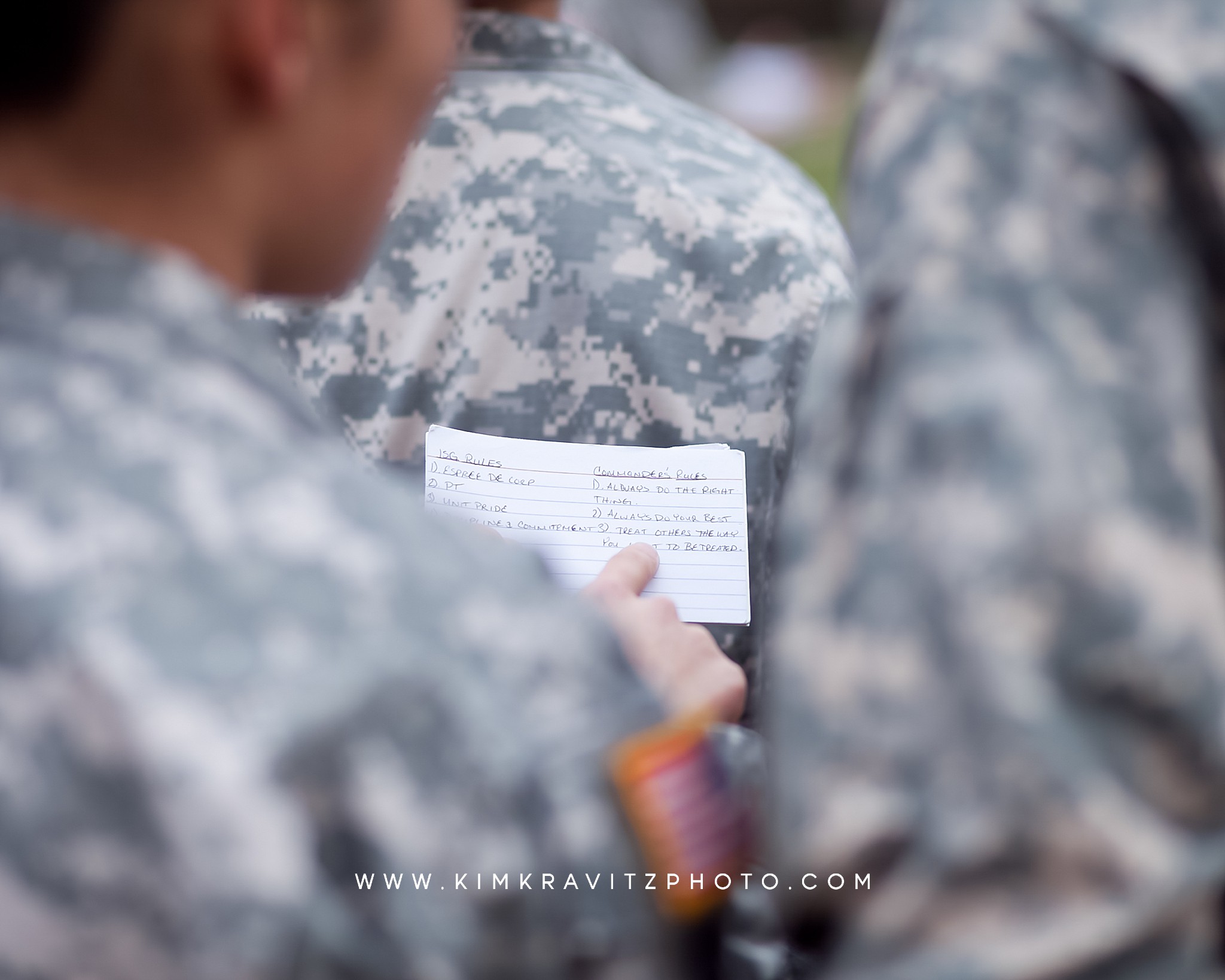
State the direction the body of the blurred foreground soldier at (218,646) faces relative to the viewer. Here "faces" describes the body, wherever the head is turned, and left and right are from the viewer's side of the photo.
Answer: facing away from the viewer and to the right of the viewer

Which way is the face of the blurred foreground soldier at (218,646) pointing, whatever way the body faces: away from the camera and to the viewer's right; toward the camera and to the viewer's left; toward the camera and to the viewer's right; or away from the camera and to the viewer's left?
away from the camera and to the viewer's right

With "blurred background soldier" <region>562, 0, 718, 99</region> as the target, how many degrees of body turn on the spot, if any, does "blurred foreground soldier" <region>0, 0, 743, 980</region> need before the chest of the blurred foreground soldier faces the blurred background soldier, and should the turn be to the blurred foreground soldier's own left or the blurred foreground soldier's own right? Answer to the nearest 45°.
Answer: approximately 45° to the blurred foreground soldier's own left

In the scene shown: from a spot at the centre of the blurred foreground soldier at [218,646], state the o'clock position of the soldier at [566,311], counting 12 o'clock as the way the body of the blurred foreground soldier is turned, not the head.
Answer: The soldier is roughly at 11 o'clock from the blurred foreground soldier.
